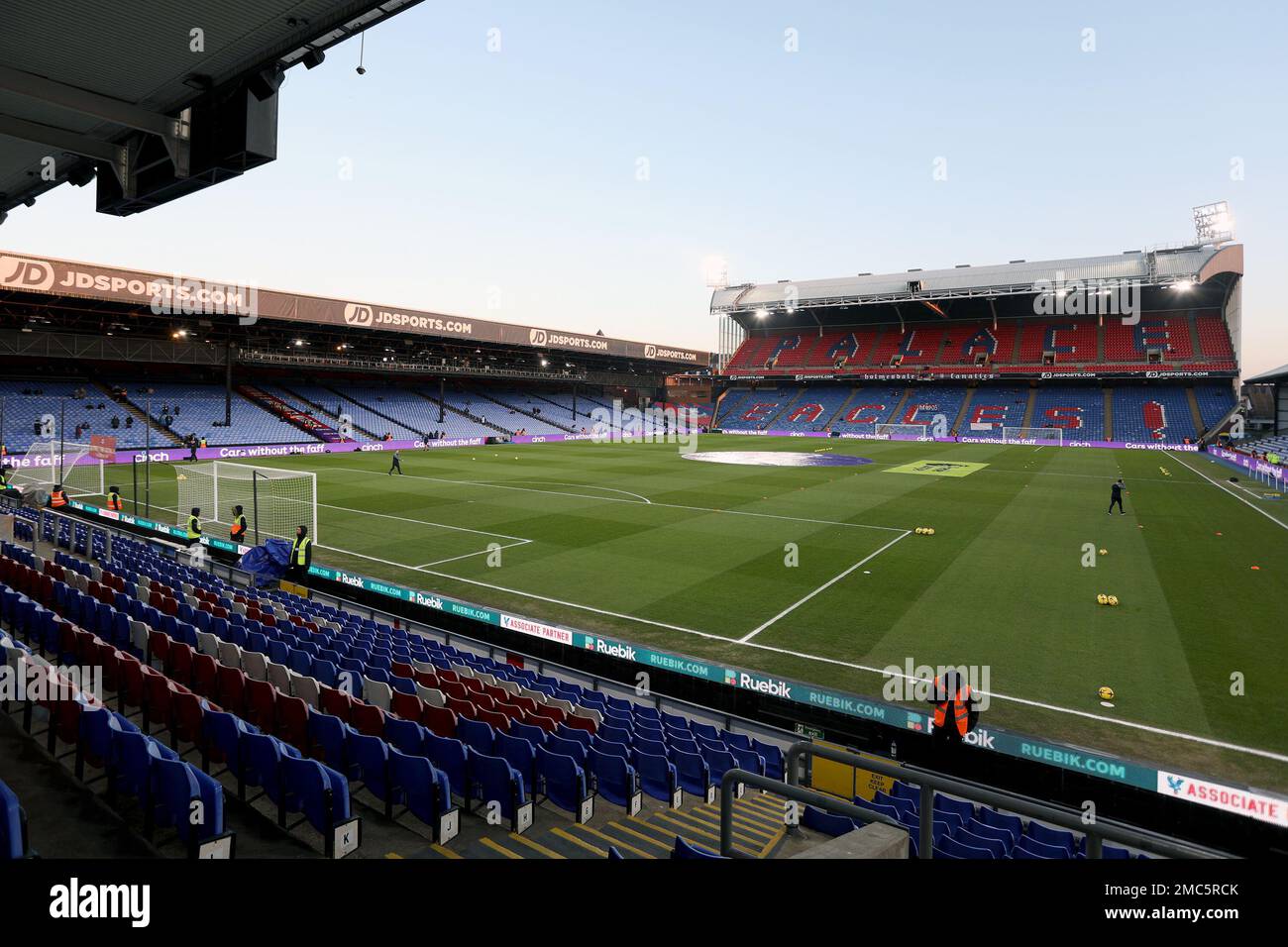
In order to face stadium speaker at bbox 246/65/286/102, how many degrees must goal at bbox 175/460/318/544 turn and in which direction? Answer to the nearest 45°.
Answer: approximately 135° to its right

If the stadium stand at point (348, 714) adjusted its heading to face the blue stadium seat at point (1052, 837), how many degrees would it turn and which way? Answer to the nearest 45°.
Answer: approximately 90° to its right

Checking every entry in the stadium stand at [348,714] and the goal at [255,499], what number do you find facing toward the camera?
0

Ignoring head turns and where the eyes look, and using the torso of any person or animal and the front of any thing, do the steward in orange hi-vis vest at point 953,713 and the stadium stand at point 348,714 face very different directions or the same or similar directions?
very different directions

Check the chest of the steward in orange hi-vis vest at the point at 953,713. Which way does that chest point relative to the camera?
toward the camera

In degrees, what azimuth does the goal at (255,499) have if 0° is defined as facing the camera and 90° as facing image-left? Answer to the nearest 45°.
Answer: approximately 225°

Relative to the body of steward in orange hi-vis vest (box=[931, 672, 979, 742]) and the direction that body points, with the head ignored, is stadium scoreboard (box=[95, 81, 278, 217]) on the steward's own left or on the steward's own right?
on the steward's own right

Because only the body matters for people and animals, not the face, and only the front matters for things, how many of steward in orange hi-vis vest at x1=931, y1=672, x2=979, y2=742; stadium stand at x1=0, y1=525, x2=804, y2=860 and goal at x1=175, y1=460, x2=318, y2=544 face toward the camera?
1

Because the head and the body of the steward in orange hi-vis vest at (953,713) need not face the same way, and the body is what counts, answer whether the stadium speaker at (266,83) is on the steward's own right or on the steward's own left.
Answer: on the steward's own right

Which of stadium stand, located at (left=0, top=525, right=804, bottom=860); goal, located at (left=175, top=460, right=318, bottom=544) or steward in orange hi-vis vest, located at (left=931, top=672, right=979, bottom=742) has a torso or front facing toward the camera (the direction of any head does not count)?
the steward in orange hi-vis vest

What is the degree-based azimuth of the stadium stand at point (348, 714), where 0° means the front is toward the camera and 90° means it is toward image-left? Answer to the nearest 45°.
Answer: approximately 225°

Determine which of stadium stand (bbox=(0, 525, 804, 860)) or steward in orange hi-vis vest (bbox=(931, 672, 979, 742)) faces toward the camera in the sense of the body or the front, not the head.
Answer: the steward in orange hi-vis vest

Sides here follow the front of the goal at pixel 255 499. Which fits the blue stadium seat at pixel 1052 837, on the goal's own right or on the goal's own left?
on the goal's own right
